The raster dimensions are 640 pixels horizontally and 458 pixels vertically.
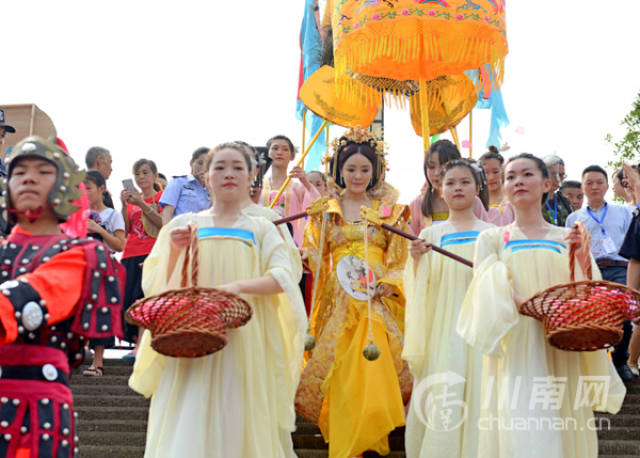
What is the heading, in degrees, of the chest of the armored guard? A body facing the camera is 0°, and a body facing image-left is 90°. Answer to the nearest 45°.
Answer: approximately 45°

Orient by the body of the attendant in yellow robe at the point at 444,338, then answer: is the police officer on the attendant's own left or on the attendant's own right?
on the attendant's own right

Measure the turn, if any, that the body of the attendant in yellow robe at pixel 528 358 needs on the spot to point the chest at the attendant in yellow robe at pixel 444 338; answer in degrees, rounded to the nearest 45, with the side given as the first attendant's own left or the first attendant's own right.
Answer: approximately 135° to the first attendant's own right

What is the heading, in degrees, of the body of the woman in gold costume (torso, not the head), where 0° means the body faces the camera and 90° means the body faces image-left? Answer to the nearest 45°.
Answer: approximately 0°

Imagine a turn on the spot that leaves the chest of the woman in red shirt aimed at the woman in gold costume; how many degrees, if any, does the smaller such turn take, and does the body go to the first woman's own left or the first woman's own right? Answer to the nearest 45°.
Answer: approximately 90° to the first woman's own left

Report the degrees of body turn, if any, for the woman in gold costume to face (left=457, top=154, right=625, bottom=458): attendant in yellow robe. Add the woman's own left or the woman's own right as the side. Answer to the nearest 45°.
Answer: approximately 45° to the woman's own left
